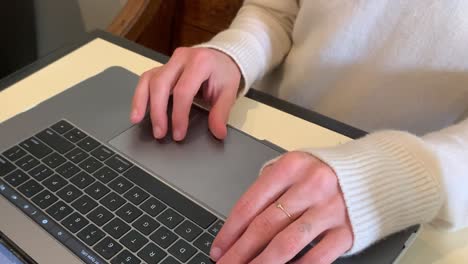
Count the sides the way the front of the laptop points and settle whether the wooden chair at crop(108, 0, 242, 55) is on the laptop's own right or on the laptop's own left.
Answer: on the laptop's own left

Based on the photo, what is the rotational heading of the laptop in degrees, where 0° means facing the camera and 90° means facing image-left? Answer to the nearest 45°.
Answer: approximately 225°
